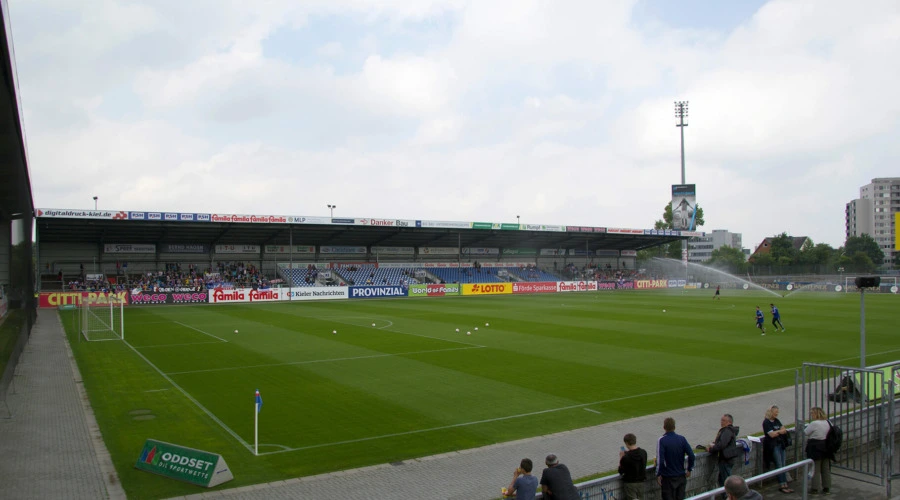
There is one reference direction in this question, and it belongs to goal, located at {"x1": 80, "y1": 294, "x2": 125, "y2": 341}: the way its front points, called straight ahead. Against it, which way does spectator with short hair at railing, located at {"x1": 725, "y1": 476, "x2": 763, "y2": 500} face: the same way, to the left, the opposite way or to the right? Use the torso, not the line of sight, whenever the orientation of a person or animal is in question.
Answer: to the left

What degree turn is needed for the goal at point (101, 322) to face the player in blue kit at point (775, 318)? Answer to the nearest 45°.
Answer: approximately 45° to its right

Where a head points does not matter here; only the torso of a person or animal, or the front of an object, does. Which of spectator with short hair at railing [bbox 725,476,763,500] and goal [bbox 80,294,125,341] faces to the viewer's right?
the goal

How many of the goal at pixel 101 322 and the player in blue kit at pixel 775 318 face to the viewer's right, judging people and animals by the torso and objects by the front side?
1

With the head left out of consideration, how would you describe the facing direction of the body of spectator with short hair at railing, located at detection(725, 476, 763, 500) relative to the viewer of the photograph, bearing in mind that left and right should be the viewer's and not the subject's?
facing away from the viewer and to the left of the viewer

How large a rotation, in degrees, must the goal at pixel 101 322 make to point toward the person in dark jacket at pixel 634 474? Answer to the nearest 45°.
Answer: approximately 90° to its right

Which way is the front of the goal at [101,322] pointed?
to the viewer's right
